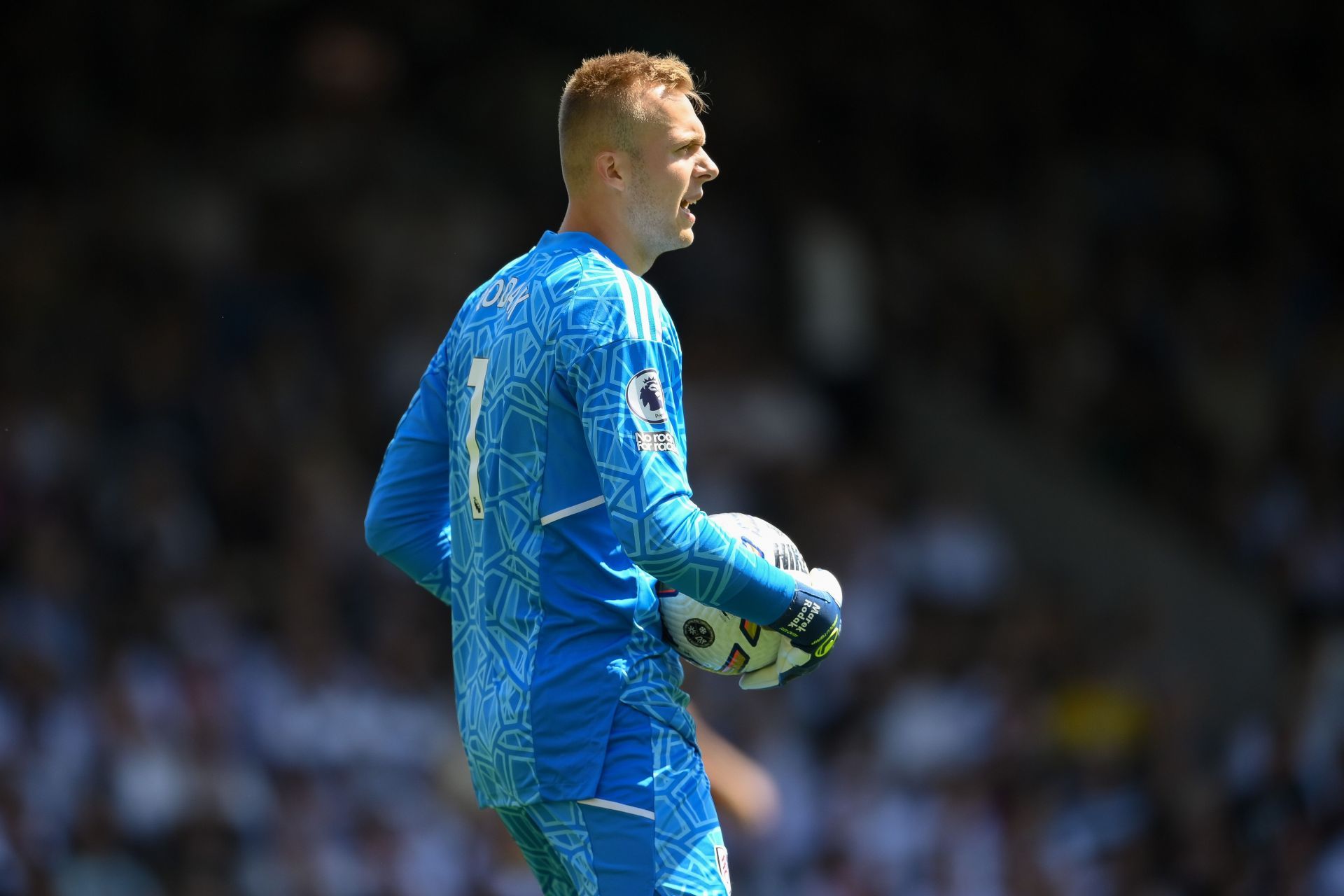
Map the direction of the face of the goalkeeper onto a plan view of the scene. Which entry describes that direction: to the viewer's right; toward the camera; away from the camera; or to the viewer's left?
to the viewer's right

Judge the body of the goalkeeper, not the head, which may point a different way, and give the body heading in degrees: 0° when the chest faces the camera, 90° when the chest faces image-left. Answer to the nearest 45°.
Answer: approximately 225°
